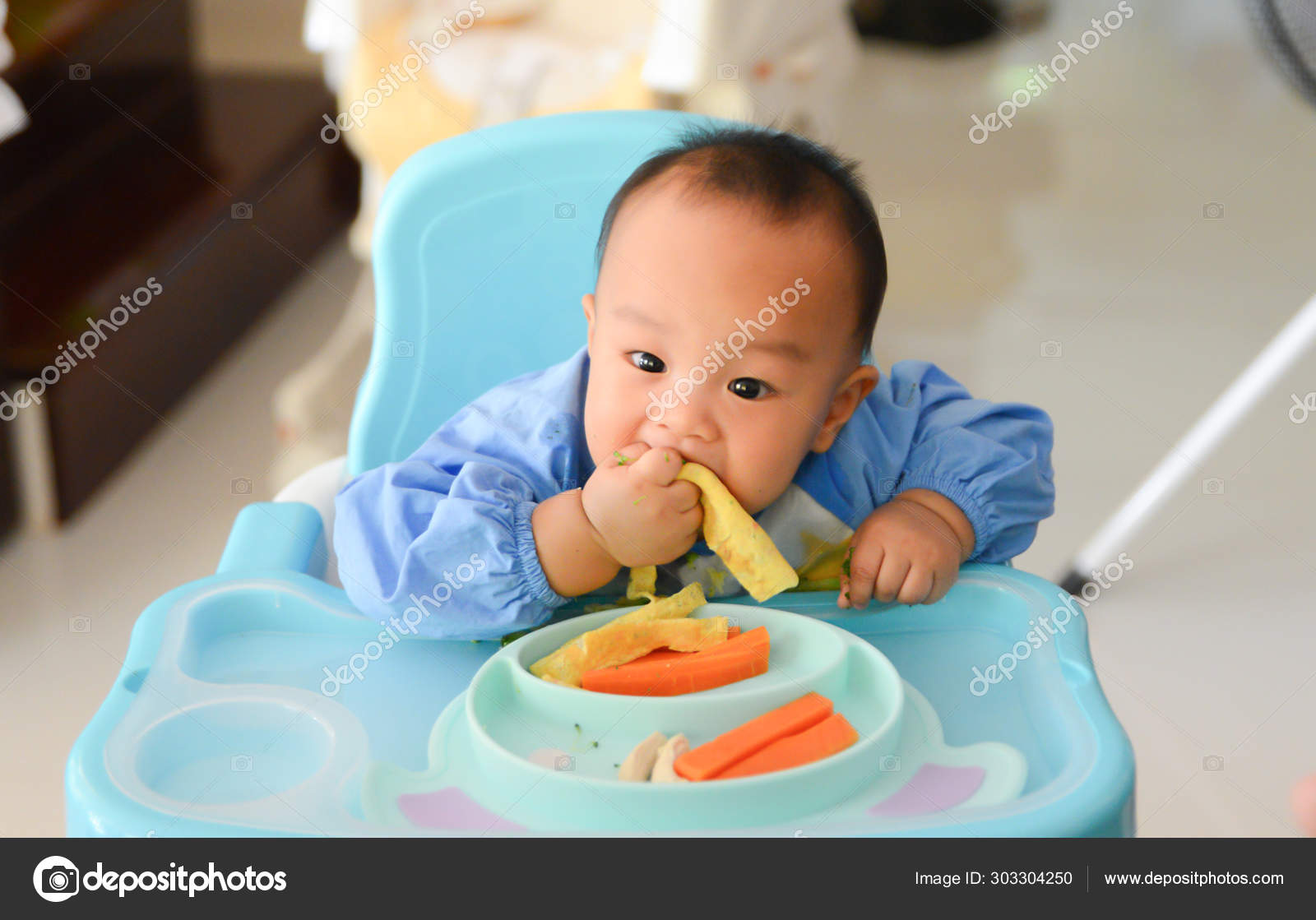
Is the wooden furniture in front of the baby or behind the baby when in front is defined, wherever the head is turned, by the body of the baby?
behind

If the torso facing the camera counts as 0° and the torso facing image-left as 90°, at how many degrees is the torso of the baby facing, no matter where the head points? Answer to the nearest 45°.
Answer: approximately 0°

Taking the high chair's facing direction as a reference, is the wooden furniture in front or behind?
behind

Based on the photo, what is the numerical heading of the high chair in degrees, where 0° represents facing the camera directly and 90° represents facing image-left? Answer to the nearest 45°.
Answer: approximately 0°
